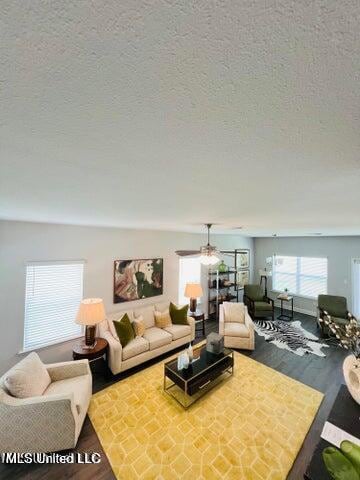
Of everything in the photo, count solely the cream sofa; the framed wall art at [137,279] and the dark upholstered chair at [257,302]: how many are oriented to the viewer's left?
0

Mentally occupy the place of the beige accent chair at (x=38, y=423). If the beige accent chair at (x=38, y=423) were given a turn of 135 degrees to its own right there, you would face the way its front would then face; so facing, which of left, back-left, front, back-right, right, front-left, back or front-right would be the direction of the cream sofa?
back

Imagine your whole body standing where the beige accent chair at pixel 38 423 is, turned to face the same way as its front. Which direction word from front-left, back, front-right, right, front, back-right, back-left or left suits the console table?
front-right

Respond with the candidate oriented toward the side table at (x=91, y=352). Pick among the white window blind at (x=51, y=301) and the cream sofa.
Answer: the white window blind

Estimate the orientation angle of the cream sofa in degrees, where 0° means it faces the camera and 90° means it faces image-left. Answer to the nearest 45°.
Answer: approximately 315°

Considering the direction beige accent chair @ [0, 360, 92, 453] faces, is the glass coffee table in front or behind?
in front

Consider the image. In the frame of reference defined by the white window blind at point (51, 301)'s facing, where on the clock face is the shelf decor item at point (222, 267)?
The shelf decor item is roughly at 10 o'clock from the white window blind.

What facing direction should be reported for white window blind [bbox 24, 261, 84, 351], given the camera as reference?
facing the viewer and to the right of the viewer

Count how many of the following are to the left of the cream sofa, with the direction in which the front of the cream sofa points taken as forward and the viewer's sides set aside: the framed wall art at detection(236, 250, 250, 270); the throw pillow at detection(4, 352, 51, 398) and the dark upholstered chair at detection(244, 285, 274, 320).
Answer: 2

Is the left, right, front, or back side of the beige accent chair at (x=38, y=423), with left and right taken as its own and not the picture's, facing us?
right

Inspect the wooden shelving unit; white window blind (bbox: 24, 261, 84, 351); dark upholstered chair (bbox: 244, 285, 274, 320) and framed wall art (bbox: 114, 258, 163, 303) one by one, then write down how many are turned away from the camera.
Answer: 0

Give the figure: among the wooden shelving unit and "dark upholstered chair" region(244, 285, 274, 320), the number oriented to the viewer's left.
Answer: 0
